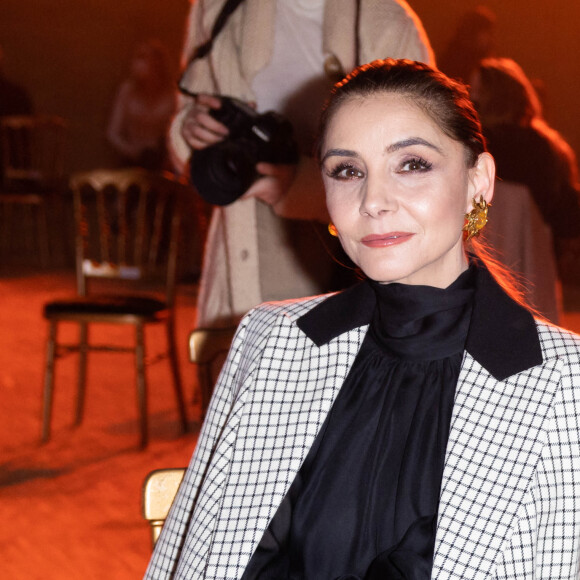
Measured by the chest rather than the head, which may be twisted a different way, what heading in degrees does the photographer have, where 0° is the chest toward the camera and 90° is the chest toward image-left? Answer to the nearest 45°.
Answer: approximately 0°

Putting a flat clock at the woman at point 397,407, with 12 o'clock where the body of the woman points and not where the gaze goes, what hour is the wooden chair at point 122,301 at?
The wooden chair is roughly at 5 o'clock from the woman.

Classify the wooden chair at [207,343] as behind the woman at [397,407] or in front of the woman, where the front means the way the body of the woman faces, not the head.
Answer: behind

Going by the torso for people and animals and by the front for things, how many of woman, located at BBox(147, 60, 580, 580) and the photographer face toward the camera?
2

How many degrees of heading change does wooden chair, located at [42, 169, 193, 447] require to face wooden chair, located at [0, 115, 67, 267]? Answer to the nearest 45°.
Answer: approximately 135° to its right

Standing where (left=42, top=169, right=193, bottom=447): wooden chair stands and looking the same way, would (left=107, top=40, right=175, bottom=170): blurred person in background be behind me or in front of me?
behind

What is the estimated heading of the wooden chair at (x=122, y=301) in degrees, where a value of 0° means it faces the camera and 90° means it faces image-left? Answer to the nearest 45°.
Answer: approximately 45°

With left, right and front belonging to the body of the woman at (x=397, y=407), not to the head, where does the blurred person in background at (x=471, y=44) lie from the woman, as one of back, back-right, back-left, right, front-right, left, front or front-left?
back

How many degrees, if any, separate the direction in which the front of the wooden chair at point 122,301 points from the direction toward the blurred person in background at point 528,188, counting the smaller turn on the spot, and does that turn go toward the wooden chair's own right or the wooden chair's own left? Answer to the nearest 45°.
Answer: approximately 90° to the wooden chair's own left

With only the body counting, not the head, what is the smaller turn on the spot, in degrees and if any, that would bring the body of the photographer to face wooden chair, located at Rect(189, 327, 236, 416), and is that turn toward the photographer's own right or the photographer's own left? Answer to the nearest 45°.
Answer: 0° — they already face it

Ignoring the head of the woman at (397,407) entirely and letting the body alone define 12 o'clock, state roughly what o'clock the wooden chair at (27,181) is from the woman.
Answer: The wooden chair is roughly at 5 o'clock from the woman.
